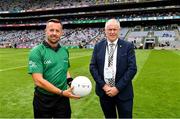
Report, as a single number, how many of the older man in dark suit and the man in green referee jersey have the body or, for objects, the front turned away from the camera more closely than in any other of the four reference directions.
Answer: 0

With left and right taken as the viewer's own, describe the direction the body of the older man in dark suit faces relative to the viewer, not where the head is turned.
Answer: facing the viewer

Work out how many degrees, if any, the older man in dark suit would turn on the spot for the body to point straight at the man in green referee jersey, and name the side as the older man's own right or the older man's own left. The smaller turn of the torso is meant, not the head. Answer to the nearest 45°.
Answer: approximately 45° to the older man's own right

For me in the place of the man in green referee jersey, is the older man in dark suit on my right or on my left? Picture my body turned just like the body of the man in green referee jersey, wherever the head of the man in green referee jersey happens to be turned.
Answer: on my left
